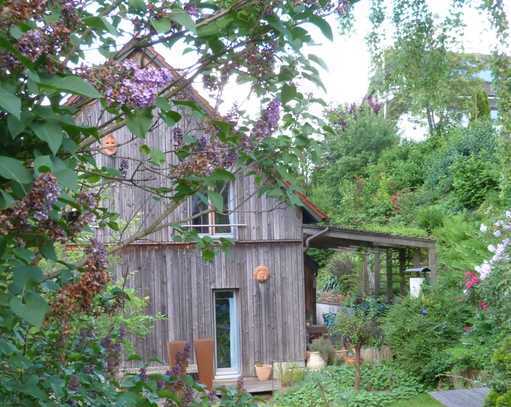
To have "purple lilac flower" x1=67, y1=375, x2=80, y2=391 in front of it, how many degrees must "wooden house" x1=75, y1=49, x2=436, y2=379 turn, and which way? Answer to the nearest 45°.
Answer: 0° — it already faces it

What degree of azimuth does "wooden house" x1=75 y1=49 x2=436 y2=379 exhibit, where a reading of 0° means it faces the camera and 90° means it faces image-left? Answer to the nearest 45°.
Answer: approximately 0°

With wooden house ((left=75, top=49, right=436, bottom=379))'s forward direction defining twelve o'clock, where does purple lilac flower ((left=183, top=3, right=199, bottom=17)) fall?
The purple lilac flower is roughly at 12 o'clock from the wooden house.

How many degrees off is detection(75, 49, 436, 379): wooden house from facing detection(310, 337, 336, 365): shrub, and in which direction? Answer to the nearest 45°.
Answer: approximately 90° to its left
